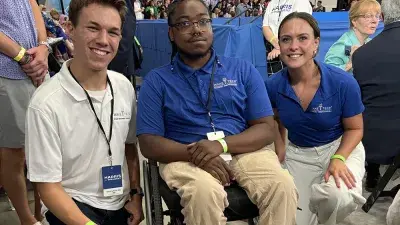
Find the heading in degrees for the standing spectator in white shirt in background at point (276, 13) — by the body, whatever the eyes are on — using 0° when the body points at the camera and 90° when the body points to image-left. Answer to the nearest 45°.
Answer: approximately 0°

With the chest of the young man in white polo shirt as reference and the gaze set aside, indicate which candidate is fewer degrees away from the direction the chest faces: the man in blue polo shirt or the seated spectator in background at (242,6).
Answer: the man in blue polo shirt

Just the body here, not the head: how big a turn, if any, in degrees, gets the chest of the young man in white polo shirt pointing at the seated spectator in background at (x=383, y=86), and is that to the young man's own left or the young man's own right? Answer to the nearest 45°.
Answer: approximately 45° to the young man's own left

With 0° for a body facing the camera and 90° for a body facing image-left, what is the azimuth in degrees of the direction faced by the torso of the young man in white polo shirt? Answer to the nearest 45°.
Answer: approximately 315°
